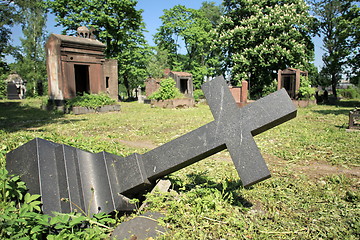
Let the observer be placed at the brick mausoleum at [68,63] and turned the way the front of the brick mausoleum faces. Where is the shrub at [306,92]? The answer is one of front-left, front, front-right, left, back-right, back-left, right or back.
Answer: front-left

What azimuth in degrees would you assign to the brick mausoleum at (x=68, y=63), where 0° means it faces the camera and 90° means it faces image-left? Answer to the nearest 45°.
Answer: approximately 315°

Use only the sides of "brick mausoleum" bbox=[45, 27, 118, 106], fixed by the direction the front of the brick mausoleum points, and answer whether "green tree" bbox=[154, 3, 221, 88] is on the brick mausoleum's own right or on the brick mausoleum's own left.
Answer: on the brick mausoleum's own left

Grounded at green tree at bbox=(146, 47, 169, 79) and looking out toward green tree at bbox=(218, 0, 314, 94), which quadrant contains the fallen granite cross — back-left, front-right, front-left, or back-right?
front-right

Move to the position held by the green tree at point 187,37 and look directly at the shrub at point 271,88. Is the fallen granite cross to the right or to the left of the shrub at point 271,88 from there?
right

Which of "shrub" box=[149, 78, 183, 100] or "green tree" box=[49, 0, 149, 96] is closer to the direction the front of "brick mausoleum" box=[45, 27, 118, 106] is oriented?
the shrub

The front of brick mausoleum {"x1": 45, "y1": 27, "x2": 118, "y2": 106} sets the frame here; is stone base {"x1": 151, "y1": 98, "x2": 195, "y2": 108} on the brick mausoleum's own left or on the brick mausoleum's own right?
on the brick mausoleum's own left

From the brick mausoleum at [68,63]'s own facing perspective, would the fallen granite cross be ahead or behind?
ahead
